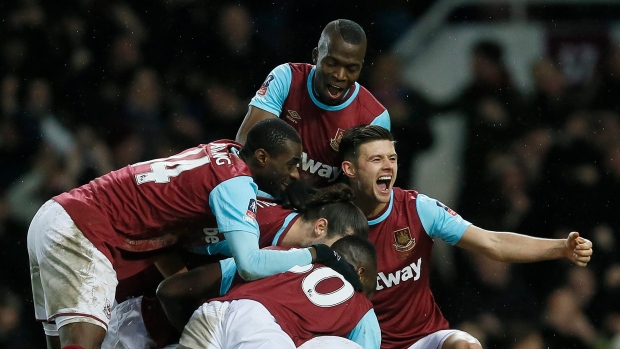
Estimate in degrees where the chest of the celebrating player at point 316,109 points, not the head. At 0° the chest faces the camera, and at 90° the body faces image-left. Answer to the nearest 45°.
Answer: approximately 0°

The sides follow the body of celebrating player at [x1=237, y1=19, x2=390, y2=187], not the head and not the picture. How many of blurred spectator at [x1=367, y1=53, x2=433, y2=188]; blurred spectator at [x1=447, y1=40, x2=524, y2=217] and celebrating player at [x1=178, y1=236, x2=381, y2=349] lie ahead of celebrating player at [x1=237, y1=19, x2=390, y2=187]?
1

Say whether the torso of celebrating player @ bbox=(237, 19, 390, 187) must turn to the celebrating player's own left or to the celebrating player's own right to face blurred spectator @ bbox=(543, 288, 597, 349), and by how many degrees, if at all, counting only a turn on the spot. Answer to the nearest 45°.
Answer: approximately 135° to the celebrating player's own left

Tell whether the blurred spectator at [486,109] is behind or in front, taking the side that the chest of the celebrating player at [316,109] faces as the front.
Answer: behind

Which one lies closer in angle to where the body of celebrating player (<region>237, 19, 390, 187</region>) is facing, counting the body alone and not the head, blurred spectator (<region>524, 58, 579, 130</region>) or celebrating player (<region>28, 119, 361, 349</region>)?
the celebrating player

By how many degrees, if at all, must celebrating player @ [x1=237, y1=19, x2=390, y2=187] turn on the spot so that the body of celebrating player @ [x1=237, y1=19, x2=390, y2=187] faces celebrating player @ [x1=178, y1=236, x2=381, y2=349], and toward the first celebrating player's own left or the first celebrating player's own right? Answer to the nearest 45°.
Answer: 0° — they already face them

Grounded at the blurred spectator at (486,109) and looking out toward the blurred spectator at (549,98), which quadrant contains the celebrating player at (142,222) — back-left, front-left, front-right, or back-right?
back-right

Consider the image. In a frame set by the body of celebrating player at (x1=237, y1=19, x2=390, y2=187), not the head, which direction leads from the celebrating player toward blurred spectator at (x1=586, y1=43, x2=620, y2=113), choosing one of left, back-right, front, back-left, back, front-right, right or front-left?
back-left

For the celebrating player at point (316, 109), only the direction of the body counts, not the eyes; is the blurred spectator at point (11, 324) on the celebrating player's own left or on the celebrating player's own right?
on the celebrating player's own right

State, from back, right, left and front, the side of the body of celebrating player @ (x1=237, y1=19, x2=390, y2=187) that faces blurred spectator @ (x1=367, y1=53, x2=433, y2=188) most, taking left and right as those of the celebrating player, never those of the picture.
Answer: back

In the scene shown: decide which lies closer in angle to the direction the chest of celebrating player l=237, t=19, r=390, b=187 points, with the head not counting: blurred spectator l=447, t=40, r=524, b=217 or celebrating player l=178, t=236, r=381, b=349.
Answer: the celebrating player

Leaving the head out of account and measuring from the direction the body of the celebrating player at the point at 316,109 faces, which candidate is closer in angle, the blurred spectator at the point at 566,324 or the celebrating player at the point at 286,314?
the celebrating player

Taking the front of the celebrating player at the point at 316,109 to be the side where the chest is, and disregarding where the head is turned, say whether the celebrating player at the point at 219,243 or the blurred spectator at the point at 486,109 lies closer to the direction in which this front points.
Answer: the celebrating player
